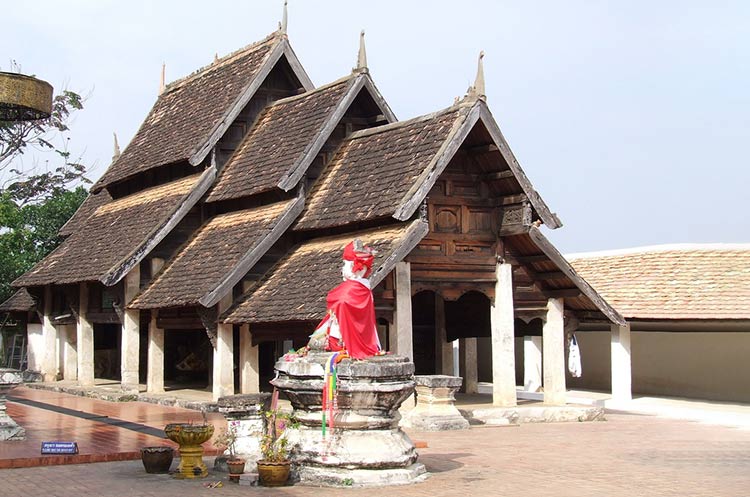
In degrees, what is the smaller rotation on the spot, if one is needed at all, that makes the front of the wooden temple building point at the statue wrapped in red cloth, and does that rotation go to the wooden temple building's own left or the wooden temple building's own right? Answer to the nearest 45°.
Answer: approximately 45° to the wooden temple building's own right

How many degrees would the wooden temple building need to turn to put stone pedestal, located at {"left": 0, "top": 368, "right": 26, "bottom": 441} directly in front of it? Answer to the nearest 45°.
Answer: approximately 90° to its right

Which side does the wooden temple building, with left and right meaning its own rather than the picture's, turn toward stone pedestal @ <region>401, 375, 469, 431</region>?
front

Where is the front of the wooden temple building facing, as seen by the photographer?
facing the viewer and to the right of the viewer

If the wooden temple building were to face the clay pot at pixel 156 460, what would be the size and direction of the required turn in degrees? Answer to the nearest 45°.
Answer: approximately 45° to its right

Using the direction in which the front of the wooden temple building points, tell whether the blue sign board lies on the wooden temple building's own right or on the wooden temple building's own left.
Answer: on the wooden temple building's own right

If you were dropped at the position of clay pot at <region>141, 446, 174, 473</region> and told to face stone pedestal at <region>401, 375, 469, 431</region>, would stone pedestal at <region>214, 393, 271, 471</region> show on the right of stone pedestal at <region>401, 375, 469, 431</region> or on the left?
right

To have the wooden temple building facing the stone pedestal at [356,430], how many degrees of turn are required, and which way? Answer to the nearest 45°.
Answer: approximately 45° to its right

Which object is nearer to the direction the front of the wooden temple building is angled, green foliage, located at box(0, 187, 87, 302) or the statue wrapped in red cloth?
the statue wrapped in red cloth

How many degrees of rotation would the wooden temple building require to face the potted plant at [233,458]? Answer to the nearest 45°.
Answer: approximately 45° to its right

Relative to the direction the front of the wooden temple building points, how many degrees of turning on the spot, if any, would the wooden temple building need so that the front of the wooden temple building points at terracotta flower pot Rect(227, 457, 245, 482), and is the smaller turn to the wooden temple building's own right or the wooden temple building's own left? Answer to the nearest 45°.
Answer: approximately 45° to the wooden temple building's own right
